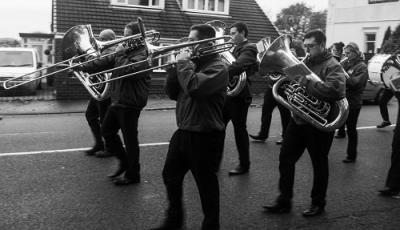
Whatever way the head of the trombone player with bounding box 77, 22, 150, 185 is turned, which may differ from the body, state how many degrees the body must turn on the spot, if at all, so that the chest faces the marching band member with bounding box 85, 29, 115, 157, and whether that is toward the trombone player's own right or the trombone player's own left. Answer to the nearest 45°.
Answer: approximately 90° to the trombone player's own right

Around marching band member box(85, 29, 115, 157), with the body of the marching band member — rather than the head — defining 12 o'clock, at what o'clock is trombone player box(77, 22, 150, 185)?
The trombone player is roughly at 10 o'clock from the marching band member.

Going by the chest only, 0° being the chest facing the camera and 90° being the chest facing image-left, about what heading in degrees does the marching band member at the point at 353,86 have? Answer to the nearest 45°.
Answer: approximately 90°

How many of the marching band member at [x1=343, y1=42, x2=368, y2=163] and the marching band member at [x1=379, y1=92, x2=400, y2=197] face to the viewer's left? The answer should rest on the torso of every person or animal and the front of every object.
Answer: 2

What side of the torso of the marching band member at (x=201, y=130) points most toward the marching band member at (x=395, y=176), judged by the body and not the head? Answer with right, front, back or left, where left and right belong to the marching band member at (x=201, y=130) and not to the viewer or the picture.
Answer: back

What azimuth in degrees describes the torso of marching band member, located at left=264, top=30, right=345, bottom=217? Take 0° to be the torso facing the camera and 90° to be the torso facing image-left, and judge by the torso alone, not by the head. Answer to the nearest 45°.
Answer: approximately 45°

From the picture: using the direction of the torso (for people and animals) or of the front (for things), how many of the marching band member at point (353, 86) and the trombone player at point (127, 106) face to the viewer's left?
2

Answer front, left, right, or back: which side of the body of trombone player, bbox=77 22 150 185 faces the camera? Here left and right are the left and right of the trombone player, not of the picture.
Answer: left

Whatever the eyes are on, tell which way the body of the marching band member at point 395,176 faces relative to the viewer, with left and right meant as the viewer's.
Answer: facing to the left of the viewer
